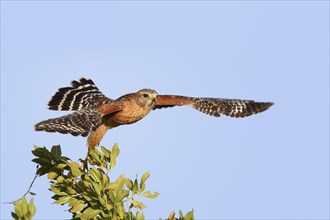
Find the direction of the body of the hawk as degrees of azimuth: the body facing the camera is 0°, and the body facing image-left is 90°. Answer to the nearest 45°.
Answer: approximately 315°
